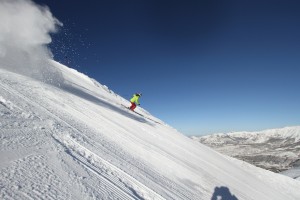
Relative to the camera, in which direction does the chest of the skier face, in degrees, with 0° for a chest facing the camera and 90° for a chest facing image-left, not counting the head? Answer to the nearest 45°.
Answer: approximately 270°
